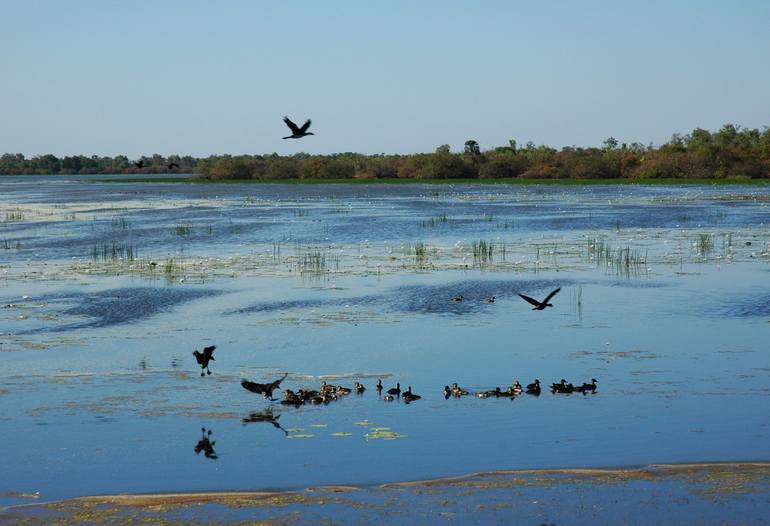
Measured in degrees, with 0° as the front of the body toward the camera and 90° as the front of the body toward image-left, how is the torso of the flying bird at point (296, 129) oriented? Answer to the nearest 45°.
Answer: approximately 270°

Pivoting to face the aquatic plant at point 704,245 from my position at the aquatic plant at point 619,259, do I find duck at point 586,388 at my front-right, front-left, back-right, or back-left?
back-right

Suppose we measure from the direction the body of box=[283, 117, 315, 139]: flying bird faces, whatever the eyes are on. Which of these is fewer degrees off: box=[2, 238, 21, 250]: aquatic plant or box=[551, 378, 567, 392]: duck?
the duck

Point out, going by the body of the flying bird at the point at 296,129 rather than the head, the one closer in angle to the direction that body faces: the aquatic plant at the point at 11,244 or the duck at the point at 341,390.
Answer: the duck
